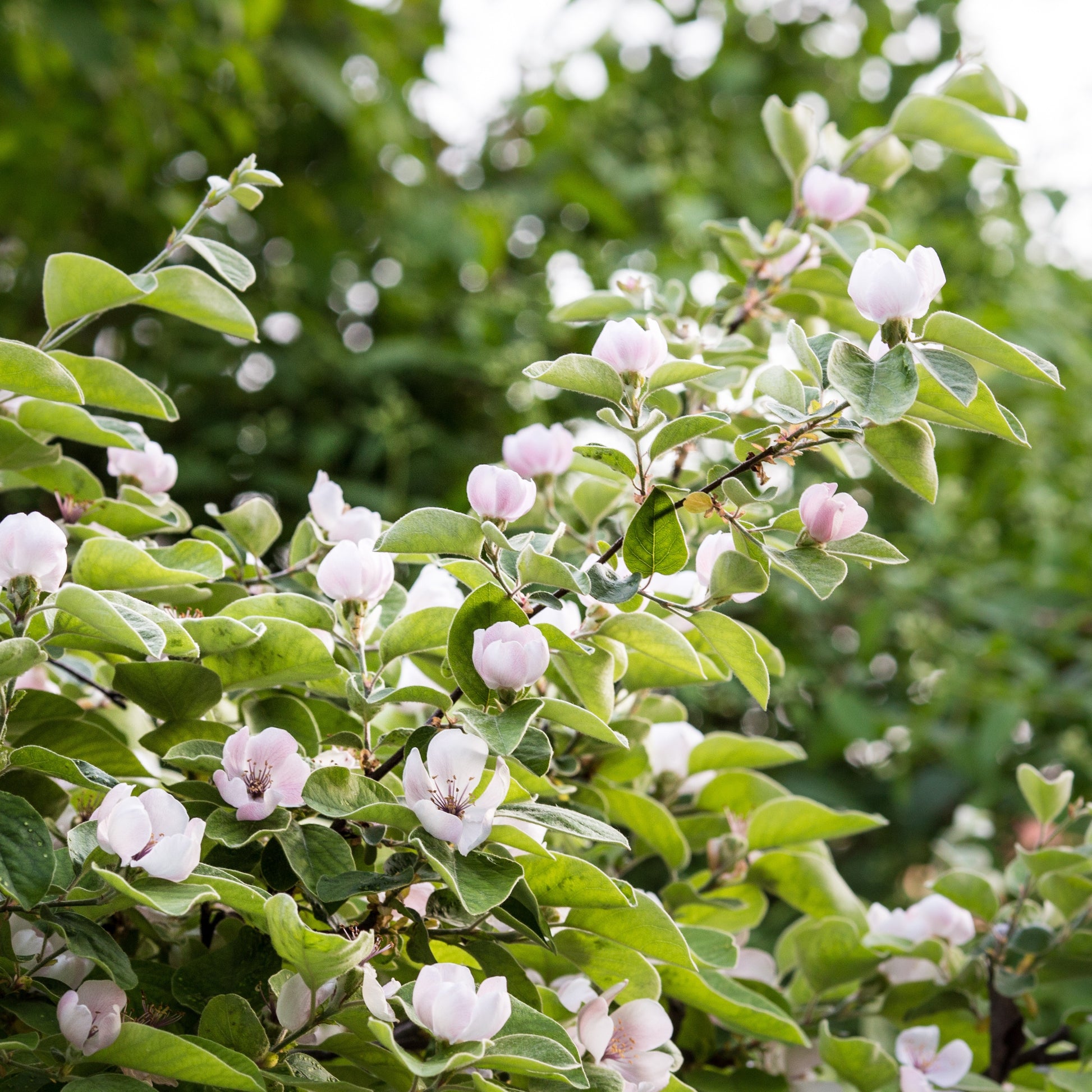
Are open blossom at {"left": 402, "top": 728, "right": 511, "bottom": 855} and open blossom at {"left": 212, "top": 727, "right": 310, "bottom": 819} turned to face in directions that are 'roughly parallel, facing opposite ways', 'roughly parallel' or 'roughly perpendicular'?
roughly parallel

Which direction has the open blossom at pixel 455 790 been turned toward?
toward the camera

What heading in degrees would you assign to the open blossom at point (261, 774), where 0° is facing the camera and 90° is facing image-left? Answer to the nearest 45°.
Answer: approximately 0°

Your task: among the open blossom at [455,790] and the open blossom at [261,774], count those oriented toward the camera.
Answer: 2
